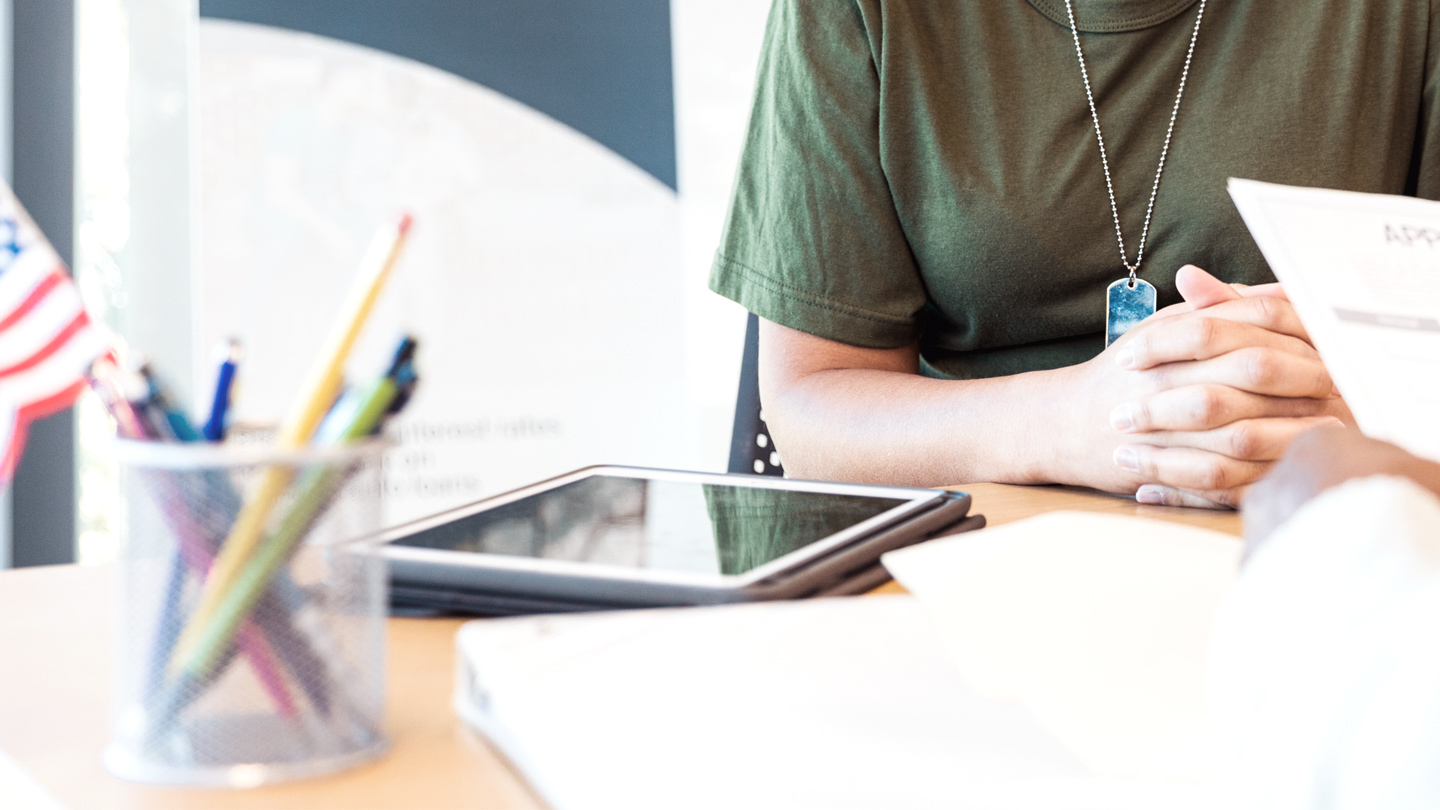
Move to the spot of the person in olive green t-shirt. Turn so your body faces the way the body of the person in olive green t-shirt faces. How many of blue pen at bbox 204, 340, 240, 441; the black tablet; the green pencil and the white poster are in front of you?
3

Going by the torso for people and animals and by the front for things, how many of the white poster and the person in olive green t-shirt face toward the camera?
2

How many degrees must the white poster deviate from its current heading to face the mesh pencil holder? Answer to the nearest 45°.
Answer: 0° — it already faces it

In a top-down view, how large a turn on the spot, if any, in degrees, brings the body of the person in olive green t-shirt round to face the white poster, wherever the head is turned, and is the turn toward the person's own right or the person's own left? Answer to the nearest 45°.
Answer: approximately 135° to the person's own right

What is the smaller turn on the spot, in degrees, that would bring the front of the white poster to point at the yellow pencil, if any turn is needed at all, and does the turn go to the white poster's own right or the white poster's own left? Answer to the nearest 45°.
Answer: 0° — it already faces it

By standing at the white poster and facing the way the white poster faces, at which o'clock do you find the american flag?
The american flag is roughly at 12 o'clock from the white poster.

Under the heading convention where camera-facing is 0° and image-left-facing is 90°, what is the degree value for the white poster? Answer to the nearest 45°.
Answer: approximately 0°

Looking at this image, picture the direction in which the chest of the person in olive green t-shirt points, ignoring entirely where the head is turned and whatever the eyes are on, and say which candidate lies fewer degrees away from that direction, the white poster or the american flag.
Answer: the american flag

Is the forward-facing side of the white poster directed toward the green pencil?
yes

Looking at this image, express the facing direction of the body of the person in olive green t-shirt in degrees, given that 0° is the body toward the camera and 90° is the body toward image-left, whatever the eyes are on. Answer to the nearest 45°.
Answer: approximately 0°
